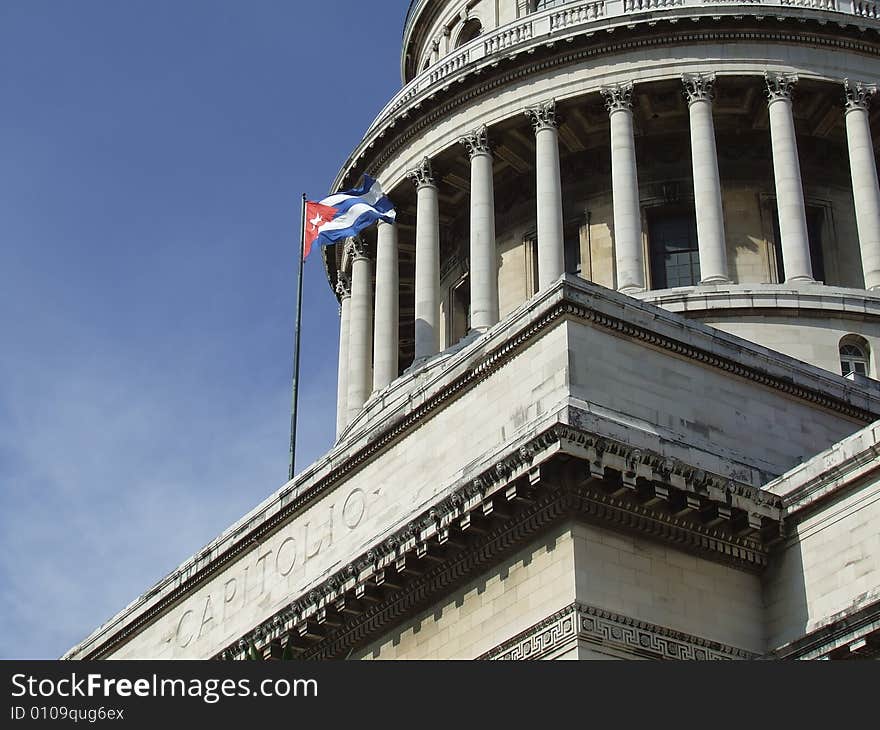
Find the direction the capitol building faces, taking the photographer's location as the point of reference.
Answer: facing the viewer and to the left of the viewer
